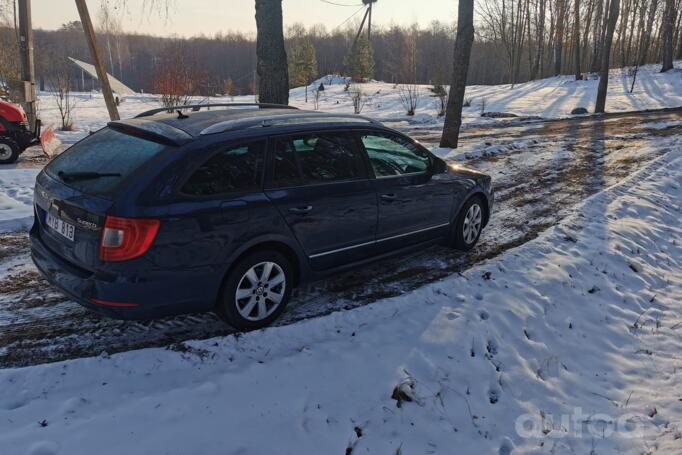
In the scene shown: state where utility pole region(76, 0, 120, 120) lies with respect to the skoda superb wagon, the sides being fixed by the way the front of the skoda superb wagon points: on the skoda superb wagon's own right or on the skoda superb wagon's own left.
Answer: on the skoda superb wagon's own left

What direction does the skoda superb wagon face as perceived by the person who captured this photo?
facing away from the viewer and to the right of the viewer

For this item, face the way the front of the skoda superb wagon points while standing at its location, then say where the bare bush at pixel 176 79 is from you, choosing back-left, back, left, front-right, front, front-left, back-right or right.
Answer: front-left

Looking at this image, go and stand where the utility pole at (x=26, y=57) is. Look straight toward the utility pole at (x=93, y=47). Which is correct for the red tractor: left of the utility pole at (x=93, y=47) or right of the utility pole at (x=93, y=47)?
right
